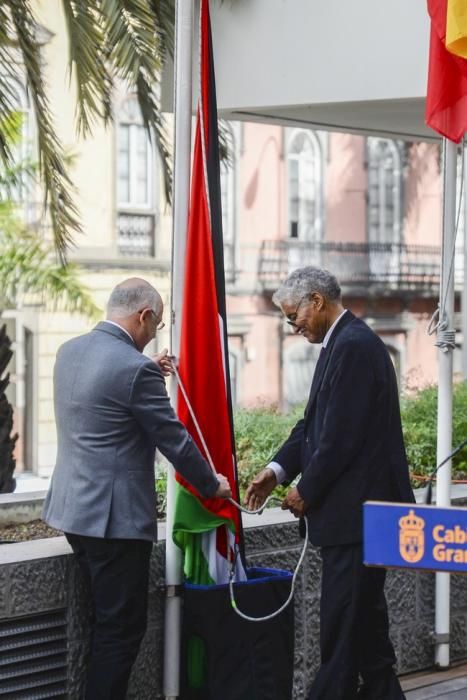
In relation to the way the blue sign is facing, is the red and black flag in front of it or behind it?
behind

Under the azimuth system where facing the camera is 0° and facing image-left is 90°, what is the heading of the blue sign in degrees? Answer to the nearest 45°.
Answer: approximately 0°

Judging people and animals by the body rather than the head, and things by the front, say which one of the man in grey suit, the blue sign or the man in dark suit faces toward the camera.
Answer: the blue sign

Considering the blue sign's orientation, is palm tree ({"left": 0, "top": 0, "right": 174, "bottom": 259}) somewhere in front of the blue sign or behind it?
behind

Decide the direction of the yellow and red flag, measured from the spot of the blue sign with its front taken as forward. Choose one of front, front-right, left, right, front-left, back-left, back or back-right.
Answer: back

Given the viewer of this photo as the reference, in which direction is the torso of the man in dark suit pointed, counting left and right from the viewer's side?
facing to the left of the viewer

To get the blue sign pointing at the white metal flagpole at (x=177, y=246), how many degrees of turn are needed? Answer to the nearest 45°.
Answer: approximately 135° to its right

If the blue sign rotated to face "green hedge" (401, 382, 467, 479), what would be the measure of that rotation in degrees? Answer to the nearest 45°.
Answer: approximately 180°

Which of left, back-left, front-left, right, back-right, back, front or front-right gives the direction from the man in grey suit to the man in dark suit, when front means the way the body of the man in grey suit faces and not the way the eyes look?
front-right

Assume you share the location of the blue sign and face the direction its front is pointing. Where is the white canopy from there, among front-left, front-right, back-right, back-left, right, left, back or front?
back

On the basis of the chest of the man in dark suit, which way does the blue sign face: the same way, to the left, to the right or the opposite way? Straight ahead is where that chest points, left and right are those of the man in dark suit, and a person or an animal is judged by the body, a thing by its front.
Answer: to the left

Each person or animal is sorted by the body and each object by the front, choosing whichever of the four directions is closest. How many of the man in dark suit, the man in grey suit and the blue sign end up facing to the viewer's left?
1

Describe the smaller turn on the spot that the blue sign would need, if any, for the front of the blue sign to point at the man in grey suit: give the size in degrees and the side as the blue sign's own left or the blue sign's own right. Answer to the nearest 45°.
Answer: approximately 135° to the blue sign's own right
